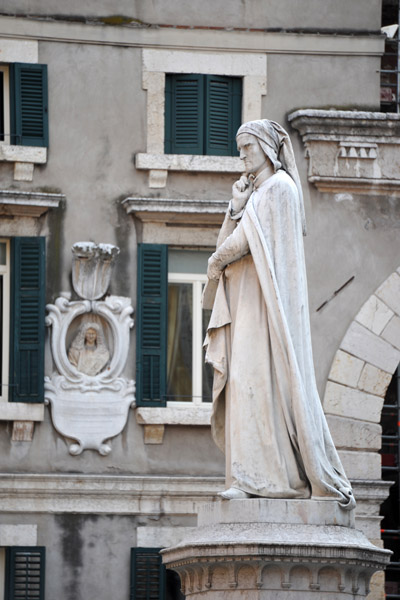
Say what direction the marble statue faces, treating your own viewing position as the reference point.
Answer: facing to the left of the viewer
